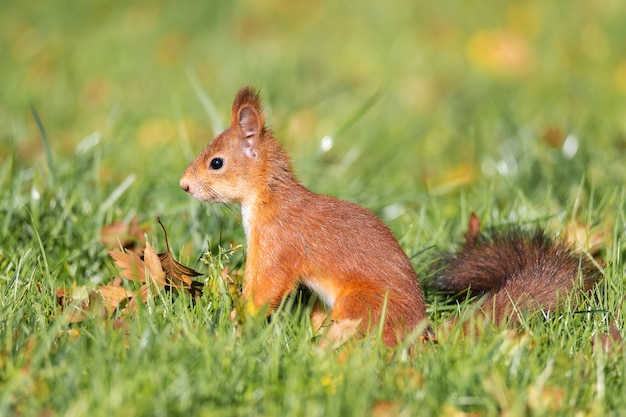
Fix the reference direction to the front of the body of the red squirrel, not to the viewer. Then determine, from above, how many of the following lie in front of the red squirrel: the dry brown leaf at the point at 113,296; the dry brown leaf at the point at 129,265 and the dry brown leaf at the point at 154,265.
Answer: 3

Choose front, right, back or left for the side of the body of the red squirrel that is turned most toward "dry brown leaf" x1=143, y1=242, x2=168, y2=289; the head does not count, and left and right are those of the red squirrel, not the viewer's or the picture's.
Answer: front

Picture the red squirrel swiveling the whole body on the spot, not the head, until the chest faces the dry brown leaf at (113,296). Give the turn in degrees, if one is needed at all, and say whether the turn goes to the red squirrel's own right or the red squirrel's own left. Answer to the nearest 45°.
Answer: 0° — it already faces it

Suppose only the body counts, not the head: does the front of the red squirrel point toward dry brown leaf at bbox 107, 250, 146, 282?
yes

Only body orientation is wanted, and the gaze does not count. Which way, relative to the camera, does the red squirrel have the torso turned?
to the viewer's left

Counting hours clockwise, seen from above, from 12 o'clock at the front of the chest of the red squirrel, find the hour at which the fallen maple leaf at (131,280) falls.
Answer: The fallen maple leaf is roughly at 12 o'clock from the red squirrel.
